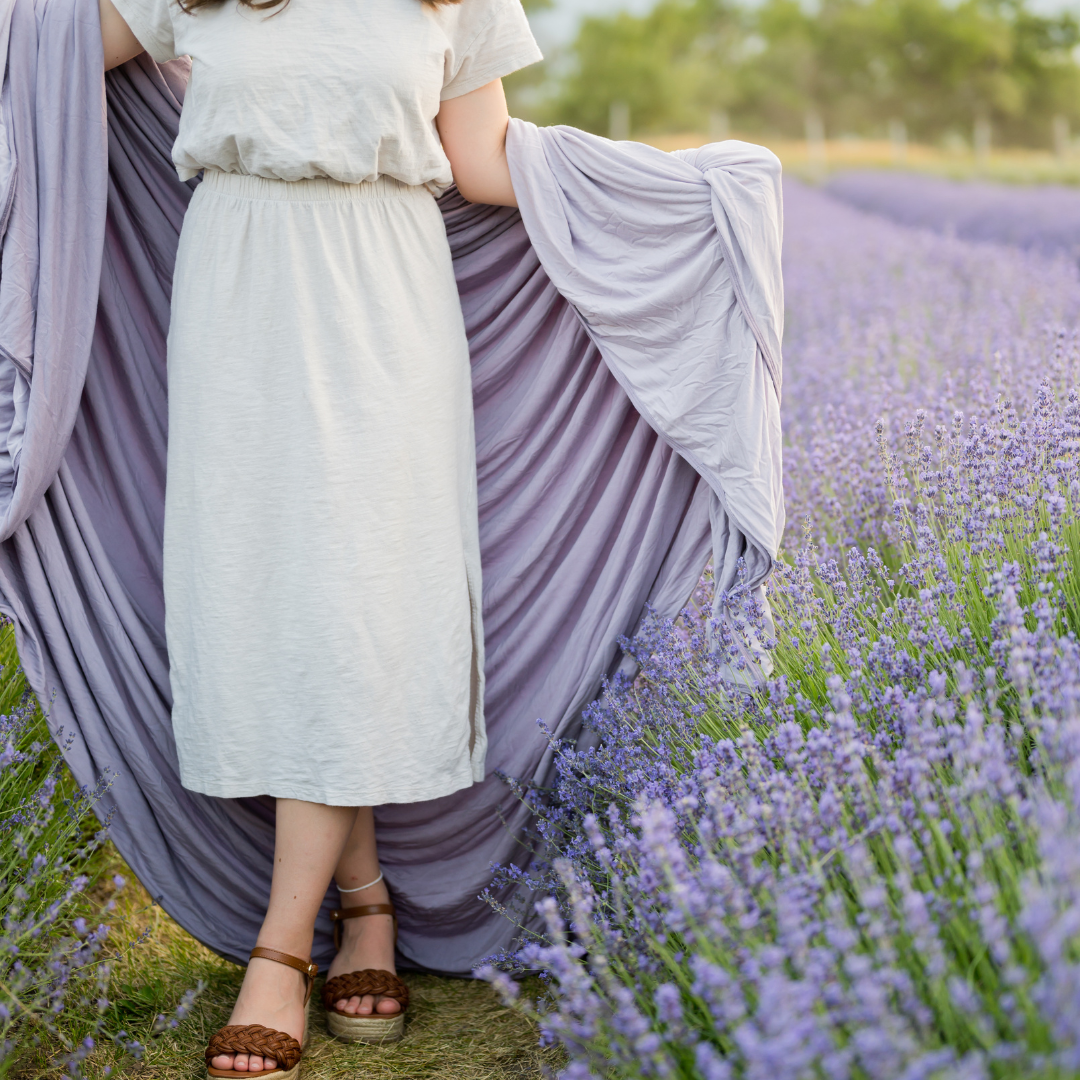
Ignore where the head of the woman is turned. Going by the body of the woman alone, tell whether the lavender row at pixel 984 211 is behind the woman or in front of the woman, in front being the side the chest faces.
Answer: behind

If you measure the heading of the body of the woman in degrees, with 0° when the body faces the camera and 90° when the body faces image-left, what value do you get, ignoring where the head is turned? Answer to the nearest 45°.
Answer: approximately 0°
